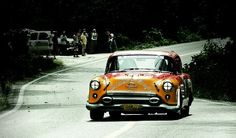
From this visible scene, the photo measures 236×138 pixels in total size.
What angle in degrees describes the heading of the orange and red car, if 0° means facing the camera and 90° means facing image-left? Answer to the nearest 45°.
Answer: approximately 0°
